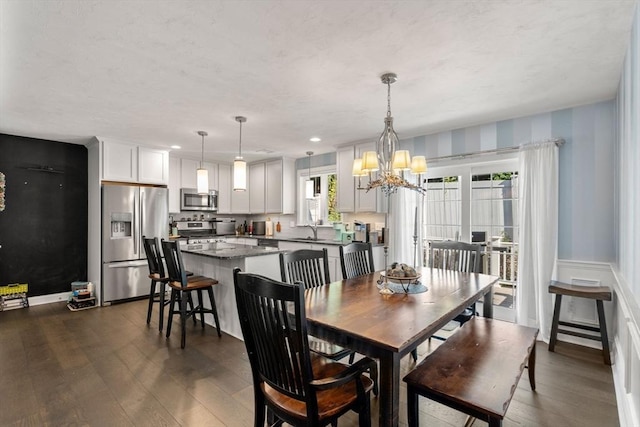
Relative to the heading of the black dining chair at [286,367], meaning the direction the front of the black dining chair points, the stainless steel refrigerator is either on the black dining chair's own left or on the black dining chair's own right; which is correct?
on the black dining chair's own left

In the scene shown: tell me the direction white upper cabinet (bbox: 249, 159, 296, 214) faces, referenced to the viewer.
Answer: facing the viewer and to the left of the viewer

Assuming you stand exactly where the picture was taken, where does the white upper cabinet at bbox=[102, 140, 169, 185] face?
facing the viewer and to the right of the viewer

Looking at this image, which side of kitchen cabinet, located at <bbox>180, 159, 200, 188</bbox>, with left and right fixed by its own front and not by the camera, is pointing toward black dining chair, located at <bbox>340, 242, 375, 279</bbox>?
front

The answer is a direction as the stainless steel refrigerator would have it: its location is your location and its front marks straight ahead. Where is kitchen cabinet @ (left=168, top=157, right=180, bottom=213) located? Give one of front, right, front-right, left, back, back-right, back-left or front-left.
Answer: left

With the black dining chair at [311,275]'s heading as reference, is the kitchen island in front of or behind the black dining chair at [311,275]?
behind

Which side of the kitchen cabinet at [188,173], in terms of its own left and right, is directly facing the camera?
front

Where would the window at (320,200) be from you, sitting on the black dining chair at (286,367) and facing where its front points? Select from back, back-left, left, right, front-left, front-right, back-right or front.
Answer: front-left

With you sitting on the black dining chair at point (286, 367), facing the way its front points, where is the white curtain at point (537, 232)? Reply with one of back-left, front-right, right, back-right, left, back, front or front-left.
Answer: front

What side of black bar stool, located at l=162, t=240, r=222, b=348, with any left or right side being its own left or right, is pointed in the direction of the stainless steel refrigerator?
left

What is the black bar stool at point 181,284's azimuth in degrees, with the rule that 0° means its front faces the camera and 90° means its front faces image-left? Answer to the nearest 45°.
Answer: approximately 225°

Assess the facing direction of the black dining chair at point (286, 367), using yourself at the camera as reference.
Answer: facing away from the viewer and to the right of the viewer
